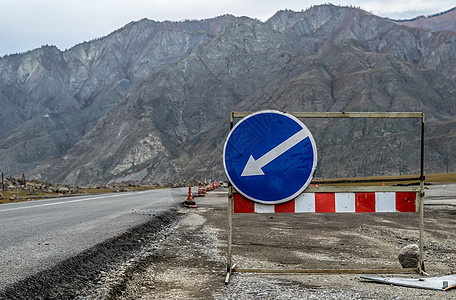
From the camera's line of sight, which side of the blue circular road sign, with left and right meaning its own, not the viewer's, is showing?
front
